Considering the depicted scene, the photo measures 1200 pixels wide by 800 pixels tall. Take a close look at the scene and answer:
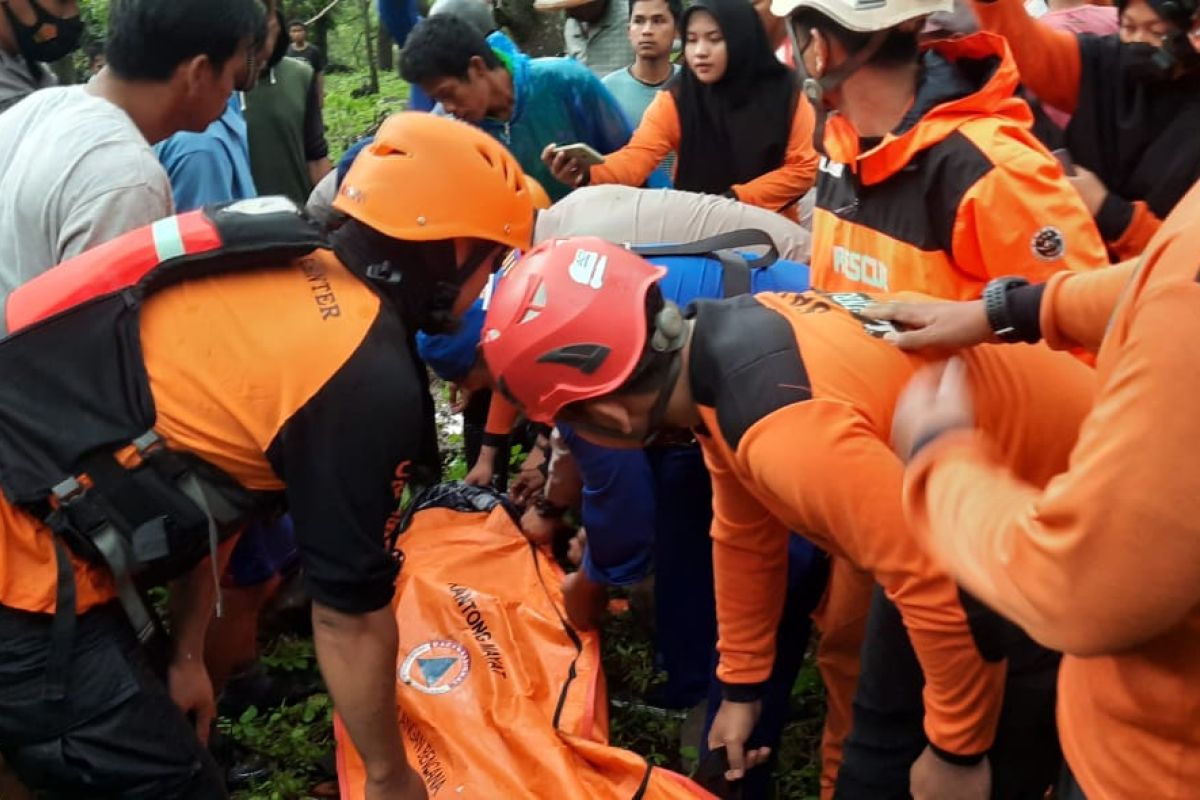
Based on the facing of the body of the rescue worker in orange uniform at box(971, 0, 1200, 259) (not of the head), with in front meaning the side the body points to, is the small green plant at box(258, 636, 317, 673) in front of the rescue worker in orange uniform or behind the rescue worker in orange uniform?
in front

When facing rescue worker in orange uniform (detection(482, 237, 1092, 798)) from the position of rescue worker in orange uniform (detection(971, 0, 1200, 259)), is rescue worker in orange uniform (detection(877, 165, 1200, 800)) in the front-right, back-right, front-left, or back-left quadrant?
front-left

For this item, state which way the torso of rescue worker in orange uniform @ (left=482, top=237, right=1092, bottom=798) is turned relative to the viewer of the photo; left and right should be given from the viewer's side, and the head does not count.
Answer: facing to the left of the viewer

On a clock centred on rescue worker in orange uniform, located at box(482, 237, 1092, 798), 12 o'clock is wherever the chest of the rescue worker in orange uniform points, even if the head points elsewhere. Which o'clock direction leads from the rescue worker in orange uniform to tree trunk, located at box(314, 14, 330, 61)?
The tree trunk is roughly at 2 o'clock from the rescue worker in orange uniform.

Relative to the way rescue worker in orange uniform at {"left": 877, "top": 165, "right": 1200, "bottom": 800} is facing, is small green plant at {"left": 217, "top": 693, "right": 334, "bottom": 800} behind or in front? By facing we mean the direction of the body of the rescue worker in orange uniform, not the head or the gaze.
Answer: in front

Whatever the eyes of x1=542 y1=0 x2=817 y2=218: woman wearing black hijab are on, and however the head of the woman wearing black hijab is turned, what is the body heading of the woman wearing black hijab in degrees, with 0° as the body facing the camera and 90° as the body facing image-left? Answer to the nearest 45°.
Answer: approximately 45°

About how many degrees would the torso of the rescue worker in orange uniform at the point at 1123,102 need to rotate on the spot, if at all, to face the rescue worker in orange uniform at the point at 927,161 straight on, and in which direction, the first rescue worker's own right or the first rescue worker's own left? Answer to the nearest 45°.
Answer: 0° — they already face them

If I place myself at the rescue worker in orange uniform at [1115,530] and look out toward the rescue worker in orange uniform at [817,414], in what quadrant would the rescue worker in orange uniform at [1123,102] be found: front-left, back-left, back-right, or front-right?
front-right

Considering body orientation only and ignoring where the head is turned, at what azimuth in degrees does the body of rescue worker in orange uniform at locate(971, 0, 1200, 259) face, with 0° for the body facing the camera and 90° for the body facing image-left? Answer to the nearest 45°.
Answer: approximately 45°

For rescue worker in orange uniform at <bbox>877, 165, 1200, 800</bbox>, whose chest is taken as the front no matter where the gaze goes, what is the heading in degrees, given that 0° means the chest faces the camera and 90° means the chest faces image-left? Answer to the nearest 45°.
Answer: approximately 90°

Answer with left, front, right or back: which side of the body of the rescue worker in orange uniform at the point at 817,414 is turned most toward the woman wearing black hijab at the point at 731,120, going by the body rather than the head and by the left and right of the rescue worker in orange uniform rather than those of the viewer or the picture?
right

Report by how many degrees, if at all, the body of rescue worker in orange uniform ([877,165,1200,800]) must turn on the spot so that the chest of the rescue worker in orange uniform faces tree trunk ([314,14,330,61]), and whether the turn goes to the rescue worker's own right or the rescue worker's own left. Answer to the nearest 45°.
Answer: approximately 45° to the rescue worker's own right

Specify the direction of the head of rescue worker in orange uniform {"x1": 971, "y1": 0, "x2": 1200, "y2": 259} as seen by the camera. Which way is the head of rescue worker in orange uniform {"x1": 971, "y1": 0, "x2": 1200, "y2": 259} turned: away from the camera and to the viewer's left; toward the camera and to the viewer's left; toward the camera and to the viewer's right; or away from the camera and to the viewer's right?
toward the camera and to the viewer's left
